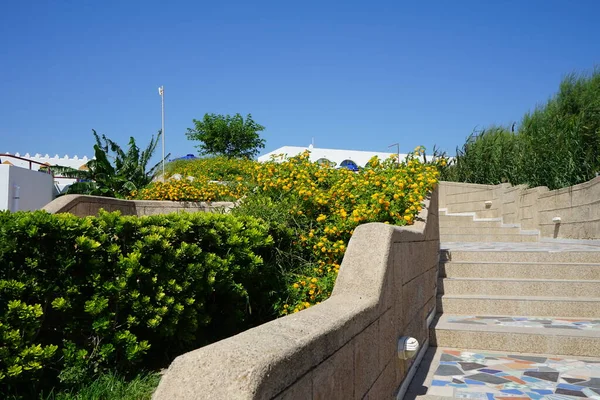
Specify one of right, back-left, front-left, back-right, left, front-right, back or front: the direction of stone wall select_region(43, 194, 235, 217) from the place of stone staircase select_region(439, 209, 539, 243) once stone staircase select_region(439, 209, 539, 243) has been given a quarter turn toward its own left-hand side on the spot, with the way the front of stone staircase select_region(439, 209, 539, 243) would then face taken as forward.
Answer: back-left

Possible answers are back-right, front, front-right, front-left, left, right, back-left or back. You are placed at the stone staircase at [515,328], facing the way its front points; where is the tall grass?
back

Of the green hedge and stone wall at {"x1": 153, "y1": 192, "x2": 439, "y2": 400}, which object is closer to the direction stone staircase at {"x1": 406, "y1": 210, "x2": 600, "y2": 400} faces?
the stone wall

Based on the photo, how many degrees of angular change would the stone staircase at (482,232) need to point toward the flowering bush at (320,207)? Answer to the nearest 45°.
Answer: approximately 90° to its right

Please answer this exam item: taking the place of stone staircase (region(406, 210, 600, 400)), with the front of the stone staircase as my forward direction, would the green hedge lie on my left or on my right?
on my right

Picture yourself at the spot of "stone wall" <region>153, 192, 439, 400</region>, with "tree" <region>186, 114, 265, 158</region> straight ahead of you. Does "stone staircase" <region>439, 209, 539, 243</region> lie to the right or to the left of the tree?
right

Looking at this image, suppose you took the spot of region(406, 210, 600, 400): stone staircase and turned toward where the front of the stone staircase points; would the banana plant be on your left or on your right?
on your right

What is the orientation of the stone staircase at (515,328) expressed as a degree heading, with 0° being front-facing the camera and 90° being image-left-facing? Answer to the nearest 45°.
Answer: approximately 0°
